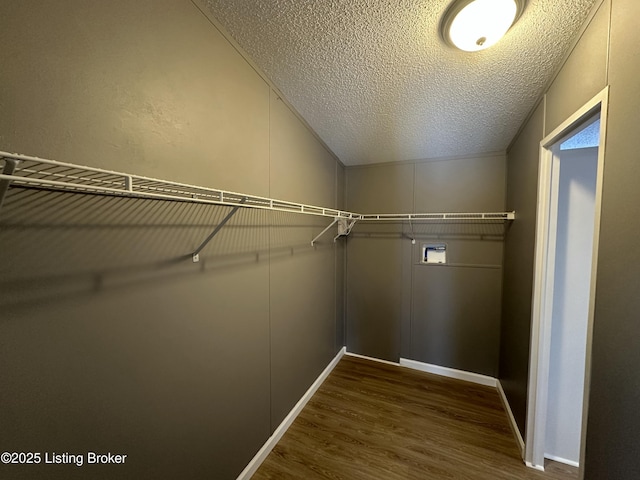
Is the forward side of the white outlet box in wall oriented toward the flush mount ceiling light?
yes

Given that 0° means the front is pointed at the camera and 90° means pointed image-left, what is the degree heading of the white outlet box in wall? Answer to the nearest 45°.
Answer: approximately 0°
